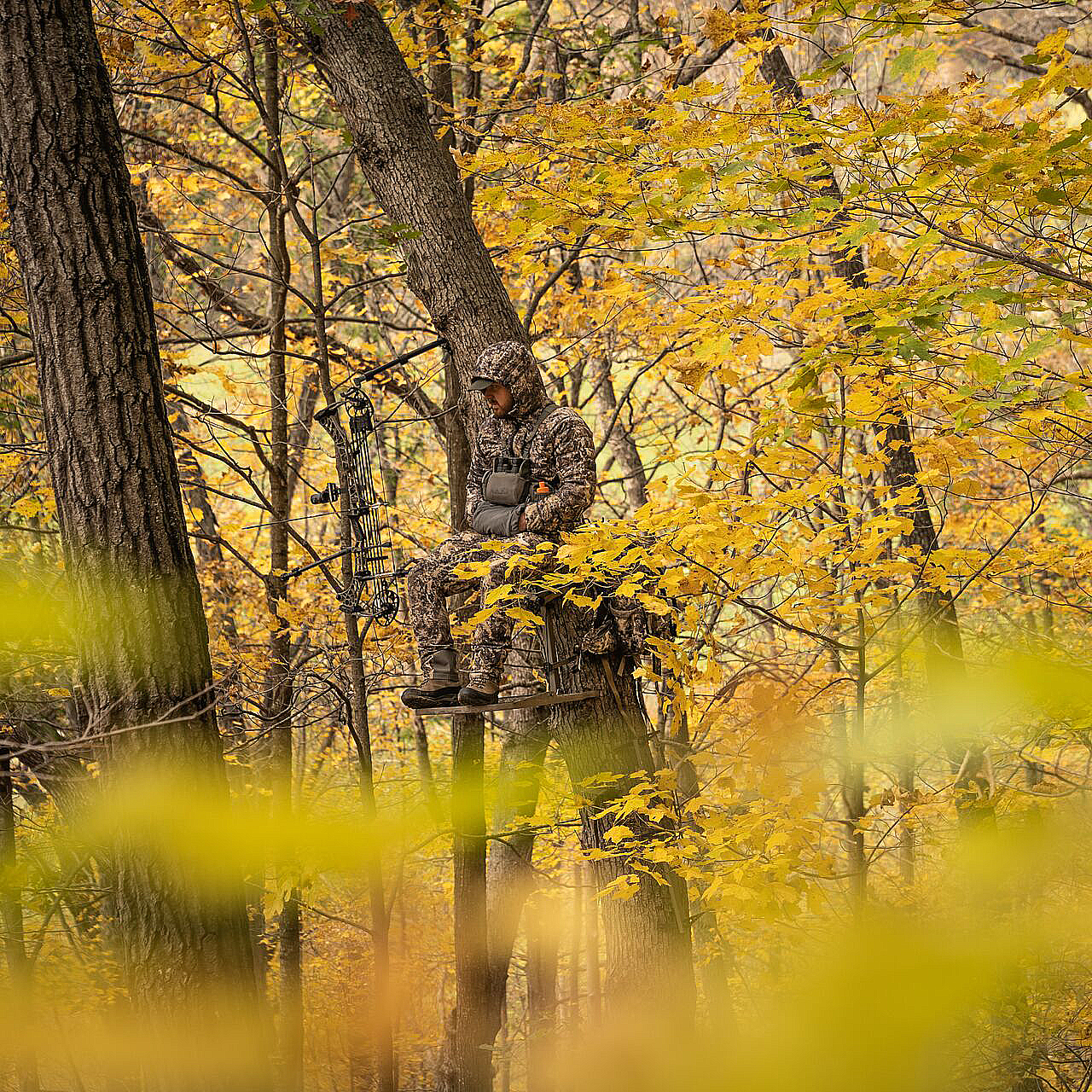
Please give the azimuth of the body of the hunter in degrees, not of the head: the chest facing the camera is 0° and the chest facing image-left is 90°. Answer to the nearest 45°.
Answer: approximately 45°

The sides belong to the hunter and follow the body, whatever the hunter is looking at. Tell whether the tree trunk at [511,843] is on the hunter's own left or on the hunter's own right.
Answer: on the hunter's own right

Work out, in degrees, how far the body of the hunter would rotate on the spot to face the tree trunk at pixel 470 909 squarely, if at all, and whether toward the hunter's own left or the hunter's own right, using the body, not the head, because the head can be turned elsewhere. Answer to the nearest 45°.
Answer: approximately 135° to the hunter's own right

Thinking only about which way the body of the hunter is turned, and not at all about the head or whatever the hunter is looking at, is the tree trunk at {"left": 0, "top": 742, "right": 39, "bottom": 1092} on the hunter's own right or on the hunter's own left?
on the hunter's own right

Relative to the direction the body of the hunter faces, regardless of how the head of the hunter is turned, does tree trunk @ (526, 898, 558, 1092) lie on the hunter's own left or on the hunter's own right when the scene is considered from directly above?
on the hunter's own right

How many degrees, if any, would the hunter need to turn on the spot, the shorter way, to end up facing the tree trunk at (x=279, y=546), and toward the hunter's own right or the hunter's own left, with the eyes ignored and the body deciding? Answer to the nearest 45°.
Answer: approximately 90° to the hunter's own right

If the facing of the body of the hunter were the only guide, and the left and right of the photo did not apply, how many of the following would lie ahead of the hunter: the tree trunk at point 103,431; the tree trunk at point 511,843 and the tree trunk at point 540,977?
1

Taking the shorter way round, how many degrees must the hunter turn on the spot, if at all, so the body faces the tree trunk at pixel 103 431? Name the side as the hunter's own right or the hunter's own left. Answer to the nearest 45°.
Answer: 0° — they already face it
